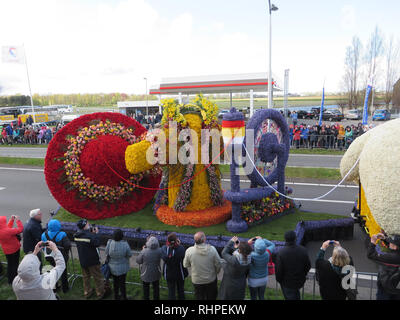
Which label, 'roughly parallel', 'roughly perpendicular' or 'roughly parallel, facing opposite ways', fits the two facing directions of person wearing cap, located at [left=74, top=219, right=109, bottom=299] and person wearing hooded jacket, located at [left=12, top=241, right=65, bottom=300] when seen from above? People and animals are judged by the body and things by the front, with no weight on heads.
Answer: roughly parallel

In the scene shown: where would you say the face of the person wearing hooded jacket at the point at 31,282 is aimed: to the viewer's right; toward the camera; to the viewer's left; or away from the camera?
away from the camera

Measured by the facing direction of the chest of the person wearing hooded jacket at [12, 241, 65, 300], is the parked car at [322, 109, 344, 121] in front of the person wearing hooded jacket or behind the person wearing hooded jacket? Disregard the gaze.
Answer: in front

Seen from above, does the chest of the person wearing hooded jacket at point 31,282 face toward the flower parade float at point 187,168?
yes

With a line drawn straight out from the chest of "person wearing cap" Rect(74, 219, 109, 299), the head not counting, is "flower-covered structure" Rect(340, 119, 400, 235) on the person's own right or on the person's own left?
on the person's own right

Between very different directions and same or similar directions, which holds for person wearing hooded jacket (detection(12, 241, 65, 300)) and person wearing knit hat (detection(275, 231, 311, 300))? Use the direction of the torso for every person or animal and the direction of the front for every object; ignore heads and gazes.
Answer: same or similar directions

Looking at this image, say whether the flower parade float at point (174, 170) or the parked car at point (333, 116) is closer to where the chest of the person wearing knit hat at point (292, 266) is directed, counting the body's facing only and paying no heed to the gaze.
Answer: the parked car

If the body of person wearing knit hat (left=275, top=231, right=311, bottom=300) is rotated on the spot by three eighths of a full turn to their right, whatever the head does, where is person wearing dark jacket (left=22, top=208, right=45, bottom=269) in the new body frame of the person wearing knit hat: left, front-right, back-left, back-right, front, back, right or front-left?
back-right

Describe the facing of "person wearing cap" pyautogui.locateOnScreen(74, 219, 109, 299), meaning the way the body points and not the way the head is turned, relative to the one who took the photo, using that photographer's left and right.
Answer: facing away from the viewer and to the right of the viewer

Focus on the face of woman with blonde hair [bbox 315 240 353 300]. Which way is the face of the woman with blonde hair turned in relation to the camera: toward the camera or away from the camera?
away from the camera

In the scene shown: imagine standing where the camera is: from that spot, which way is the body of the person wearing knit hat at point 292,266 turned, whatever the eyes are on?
away from the camera

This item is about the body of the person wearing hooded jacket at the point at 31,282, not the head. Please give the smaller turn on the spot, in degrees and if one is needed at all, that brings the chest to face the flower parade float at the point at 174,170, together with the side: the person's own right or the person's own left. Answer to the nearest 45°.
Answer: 0° — they already face it

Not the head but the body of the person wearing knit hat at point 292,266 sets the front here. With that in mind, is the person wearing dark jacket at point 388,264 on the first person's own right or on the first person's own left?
on the first person's own right

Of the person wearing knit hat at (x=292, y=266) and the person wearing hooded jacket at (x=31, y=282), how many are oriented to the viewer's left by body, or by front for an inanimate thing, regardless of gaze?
0

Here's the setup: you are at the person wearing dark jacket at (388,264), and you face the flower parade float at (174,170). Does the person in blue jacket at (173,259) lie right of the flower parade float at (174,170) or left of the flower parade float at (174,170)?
left

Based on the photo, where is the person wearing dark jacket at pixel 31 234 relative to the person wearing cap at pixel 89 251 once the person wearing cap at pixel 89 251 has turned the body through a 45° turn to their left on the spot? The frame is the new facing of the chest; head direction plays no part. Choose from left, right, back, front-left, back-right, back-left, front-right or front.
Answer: front-left

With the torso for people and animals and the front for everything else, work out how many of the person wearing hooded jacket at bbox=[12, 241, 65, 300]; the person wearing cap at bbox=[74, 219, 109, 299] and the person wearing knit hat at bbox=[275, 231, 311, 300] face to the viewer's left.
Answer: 0

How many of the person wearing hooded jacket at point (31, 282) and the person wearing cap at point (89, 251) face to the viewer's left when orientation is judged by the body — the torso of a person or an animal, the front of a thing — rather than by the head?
0
